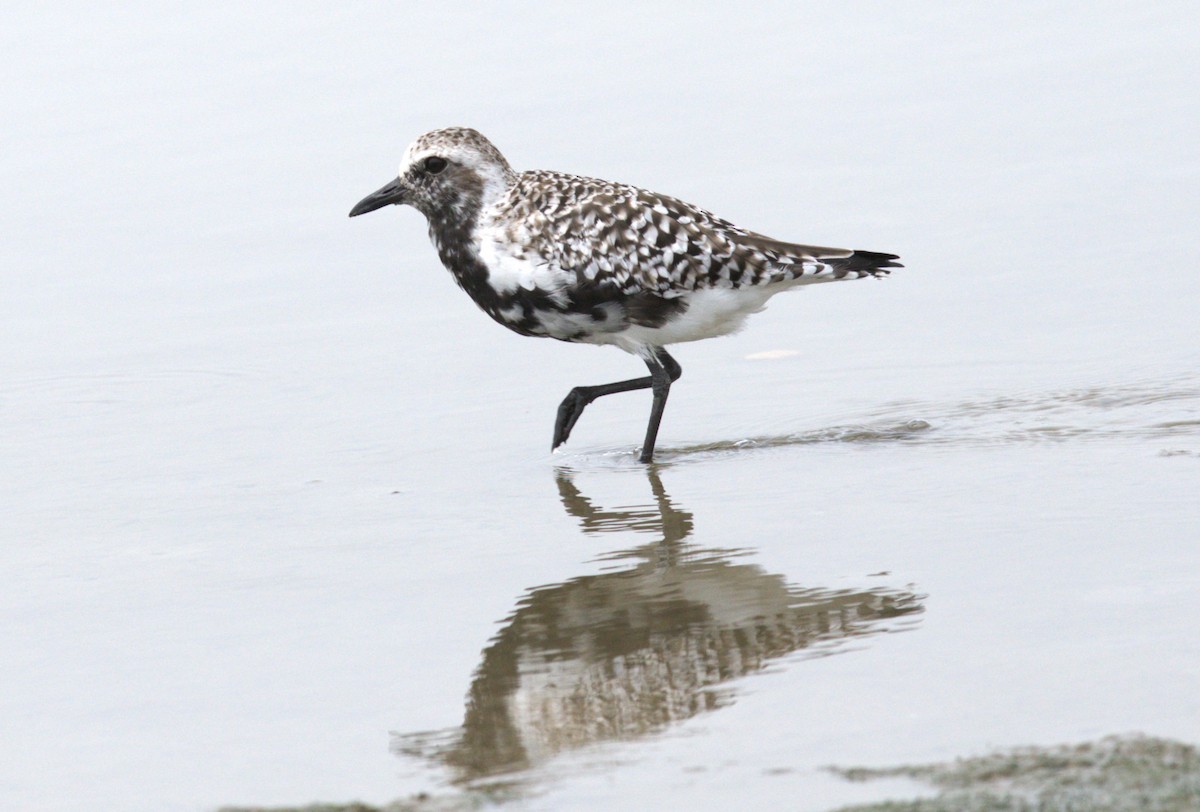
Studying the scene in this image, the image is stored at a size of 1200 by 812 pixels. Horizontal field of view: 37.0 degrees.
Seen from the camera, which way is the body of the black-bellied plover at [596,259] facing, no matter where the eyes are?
to the viewer's left
